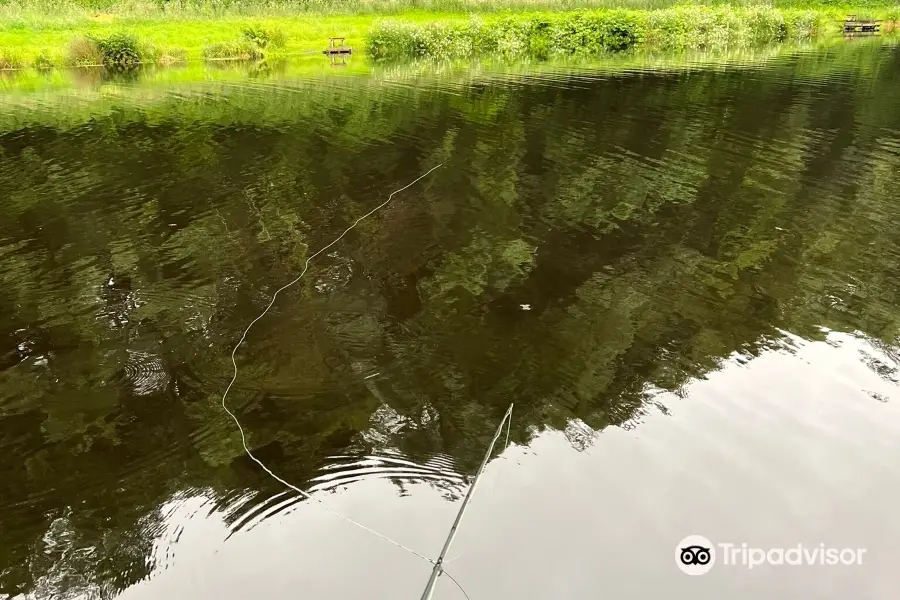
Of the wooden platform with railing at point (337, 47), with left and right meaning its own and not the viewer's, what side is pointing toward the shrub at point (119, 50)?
right

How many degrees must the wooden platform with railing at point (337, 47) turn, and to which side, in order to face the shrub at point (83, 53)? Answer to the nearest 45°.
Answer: approximately 90° to its right

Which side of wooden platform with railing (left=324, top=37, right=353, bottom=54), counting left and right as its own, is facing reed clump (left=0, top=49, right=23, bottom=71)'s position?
right

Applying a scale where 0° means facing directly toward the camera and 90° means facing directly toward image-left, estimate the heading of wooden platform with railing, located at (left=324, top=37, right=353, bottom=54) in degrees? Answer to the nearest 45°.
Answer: approximately 0°

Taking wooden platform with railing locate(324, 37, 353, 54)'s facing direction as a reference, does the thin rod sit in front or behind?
in front

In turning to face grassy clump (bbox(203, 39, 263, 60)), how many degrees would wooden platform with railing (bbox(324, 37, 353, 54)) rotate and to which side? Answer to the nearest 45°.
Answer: approximately 90° to its right

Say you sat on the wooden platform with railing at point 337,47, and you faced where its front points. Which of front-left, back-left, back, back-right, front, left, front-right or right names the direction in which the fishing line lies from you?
front
